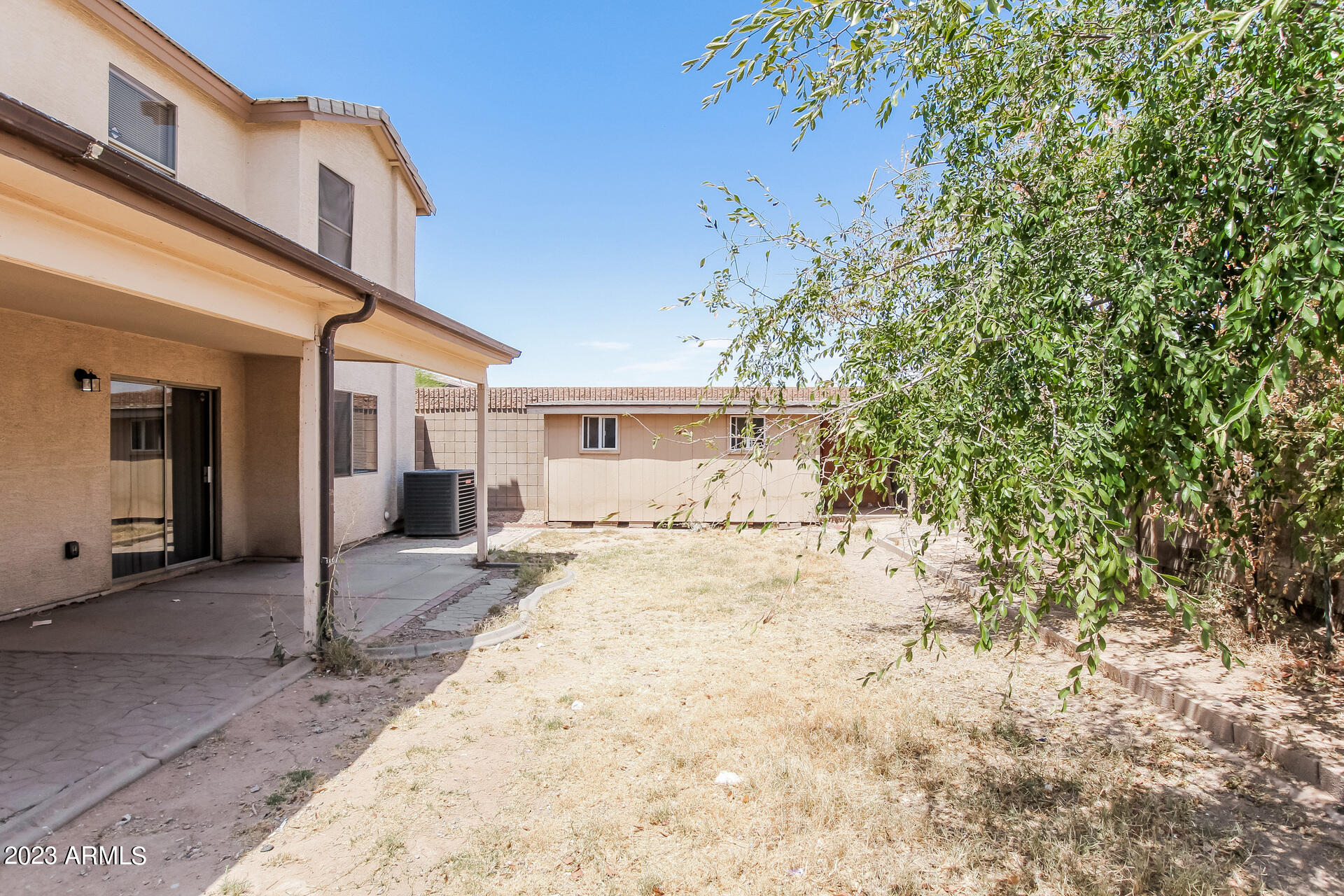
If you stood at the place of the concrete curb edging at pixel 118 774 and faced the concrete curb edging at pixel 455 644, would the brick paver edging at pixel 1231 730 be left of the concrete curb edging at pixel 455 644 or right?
right

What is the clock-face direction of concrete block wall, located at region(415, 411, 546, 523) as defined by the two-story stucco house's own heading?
The concrete block wall is roughly at 10 o'clock from the two-story stucco house.

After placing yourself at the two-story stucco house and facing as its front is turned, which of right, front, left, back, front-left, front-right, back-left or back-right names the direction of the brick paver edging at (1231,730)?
front

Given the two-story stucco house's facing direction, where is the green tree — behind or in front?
behind
